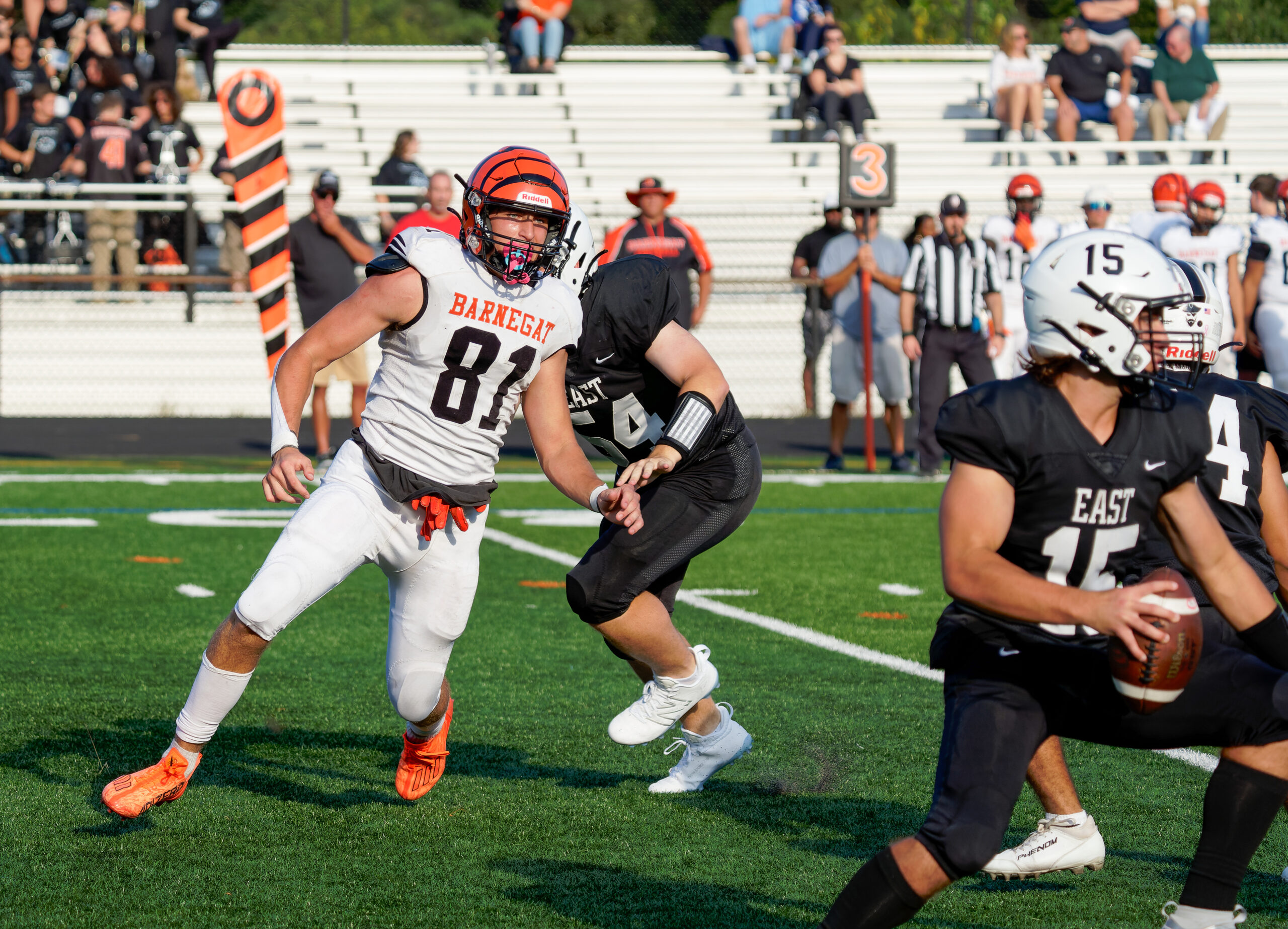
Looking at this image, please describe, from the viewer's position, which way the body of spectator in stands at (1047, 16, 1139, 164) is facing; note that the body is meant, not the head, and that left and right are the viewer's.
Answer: facing the viewer

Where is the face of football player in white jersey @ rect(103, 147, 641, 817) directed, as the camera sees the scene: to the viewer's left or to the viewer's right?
to the viewer's right

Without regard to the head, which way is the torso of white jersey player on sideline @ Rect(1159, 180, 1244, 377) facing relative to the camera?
toward the camera

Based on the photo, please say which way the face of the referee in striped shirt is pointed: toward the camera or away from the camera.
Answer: toward the camera

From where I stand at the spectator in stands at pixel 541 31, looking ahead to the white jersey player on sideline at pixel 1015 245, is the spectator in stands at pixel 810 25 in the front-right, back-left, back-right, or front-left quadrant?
front-left

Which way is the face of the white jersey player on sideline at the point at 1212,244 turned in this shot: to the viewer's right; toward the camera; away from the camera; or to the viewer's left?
toward the camera

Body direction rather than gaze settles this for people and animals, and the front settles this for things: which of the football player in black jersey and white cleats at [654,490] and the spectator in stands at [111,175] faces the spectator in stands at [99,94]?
the spectator in stands at [111,175]

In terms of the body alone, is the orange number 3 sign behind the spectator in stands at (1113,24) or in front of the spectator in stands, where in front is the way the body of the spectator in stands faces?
in front

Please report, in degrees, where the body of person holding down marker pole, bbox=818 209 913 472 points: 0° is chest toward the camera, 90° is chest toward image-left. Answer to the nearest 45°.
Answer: approximately 0°

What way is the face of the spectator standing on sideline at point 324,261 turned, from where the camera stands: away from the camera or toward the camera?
toward the camera

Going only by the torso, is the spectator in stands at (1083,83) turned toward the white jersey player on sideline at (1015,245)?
yes

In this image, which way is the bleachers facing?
toward the camera

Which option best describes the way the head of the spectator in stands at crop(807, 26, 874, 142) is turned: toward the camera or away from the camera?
toward the camera

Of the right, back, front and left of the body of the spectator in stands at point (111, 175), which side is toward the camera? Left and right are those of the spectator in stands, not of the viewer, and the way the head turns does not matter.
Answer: back
